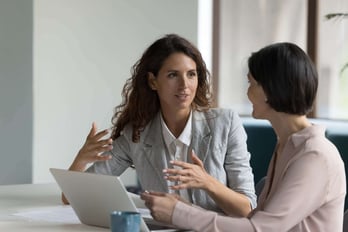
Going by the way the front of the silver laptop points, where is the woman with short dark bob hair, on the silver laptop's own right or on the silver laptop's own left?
on the silver laptop's own right

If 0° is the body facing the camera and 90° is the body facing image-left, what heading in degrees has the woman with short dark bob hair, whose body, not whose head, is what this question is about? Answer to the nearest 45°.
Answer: approximately 90°

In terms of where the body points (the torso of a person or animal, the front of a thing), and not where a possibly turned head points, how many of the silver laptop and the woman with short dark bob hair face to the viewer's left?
1

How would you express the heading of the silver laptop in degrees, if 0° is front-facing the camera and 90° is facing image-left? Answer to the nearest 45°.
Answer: approximately 225°

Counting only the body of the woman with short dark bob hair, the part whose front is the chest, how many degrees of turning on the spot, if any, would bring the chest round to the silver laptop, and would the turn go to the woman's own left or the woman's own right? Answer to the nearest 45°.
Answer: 0° — they already face it
